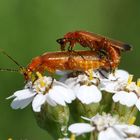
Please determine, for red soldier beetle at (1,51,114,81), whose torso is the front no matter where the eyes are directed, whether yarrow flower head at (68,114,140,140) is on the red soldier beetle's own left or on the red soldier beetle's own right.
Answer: on the red soldier beetle's own left

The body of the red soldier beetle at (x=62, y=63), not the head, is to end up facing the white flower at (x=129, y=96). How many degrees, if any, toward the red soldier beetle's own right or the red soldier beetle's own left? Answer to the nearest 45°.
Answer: approximately 180°

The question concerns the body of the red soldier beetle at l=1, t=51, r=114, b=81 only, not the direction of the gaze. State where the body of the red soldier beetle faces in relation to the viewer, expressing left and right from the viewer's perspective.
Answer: facing to the left of the viewer

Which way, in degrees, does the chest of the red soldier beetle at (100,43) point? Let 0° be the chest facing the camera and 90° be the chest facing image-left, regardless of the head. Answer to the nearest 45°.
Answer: approximately 90°

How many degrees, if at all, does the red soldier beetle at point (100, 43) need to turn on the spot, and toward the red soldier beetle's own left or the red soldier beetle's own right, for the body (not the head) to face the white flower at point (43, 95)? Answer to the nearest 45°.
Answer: approximately 45° to the red soldier beetle's own left
